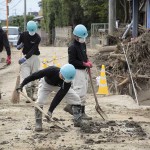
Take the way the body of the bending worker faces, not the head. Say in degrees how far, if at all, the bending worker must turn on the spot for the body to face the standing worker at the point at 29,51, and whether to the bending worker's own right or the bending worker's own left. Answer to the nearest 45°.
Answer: approximately 180°
